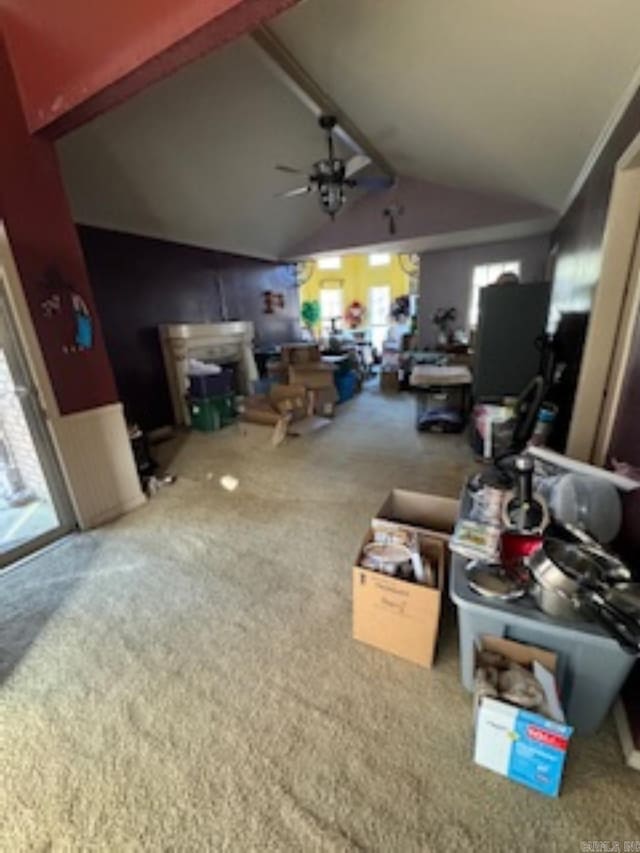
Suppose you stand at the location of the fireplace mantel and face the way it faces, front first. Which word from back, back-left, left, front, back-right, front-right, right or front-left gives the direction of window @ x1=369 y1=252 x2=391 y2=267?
left

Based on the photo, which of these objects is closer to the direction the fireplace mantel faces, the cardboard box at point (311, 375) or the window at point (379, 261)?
the cardboard box

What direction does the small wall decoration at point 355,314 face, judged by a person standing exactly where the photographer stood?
facing the viewer

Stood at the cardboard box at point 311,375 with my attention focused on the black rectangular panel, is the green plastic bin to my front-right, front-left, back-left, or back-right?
back-right

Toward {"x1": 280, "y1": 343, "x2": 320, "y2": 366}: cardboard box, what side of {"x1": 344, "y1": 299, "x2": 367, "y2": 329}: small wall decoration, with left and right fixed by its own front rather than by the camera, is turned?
front

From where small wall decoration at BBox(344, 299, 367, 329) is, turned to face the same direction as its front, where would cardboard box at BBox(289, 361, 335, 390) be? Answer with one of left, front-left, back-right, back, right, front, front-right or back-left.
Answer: front

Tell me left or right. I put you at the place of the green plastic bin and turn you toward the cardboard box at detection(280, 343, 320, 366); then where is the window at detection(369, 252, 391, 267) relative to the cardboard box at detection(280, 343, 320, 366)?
left

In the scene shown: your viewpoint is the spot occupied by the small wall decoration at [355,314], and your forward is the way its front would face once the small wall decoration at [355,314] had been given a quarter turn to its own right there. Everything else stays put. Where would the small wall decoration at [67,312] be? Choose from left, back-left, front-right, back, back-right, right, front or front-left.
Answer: left

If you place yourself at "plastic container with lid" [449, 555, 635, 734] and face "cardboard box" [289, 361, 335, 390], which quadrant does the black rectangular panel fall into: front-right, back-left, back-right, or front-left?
front-right

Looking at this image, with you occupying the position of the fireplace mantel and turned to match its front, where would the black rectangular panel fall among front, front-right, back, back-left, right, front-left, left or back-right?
front

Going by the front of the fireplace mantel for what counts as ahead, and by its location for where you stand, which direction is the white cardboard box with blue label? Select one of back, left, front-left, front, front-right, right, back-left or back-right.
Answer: front-right

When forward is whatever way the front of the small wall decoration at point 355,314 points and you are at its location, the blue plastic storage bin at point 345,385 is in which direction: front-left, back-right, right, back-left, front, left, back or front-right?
front

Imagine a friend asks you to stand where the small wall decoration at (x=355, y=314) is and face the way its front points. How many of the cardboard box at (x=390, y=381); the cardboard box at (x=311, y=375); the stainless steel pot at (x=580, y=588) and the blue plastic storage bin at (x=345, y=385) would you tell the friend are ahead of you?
4

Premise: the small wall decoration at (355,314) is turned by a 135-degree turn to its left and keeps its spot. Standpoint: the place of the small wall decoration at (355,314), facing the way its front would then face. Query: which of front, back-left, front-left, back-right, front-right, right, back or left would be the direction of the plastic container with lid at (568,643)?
back-right

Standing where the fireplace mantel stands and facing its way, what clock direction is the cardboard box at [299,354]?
The cardboard box is roughly at 11 o'clock from the fireplace mantel.

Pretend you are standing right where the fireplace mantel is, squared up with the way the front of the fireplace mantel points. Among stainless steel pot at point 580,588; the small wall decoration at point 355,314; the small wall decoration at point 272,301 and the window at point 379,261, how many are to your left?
3

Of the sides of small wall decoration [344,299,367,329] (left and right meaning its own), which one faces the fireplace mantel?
front

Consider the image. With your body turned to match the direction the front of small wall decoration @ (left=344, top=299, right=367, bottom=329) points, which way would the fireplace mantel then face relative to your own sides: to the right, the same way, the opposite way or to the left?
to the left

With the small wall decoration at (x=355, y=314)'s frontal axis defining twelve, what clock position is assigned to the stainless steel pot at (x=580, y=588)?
The stainless steel pot is roughly at 12 o'clock from the small wall decoration.

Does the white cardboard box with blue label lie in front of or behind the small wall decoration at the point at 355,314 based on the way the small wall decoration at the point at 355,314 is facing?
in front

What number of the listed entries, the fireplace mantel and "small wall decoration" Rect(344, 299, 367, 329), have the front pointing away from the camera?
0

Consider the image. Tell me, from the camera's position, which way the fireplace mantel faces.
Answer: facing the viewer and to the right of the viewer
